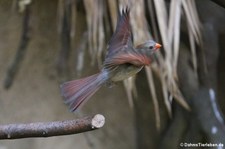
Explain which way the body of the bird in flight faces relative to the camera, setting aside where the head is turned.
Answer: to the viewer's right
